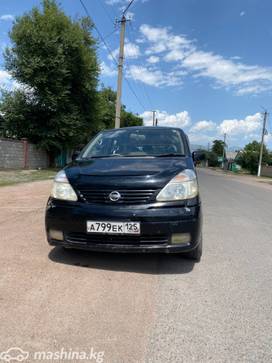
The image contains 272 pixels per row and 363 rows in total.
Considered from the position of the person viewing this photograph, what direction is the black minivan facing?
facing the viewer

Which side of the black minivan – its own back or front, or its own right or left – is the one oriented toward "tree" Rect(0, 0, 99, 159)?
back
